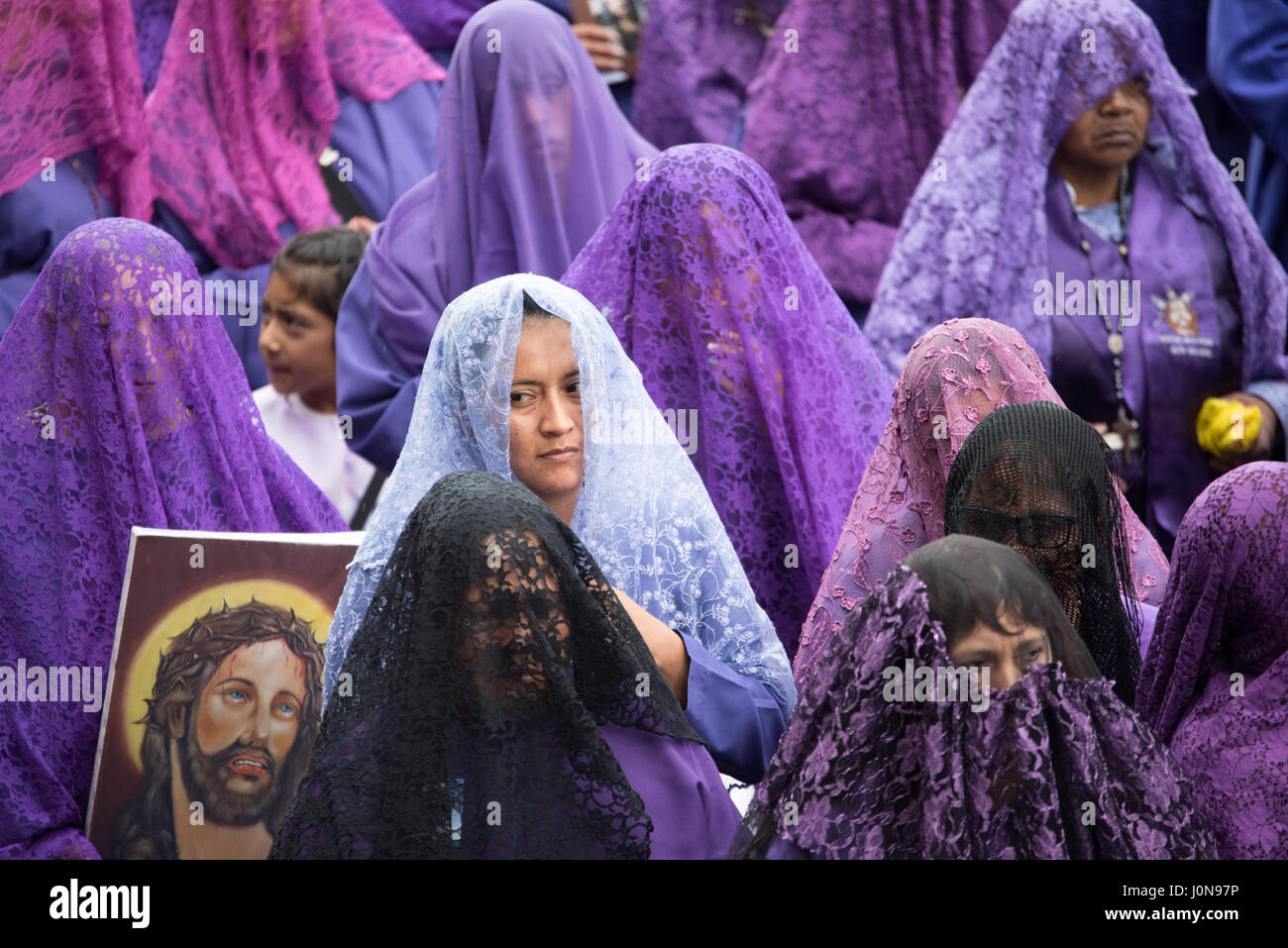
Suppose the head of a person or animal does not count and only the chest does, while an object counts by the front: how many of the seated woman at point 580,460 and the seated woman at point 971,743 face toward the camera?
2

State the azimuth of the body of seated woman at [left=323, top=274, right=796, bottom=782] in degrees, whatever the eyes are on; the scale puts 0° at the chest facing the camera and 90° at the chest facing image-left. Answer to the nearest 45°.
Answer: approximately 0°

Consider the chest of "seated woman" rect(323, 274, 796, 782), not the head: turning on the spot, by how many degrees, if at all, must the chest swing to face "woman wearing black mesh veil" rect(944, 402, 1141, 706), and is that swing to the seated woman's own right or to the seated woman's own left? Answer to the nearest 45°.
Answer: approximately 45° to the seated woman's own left

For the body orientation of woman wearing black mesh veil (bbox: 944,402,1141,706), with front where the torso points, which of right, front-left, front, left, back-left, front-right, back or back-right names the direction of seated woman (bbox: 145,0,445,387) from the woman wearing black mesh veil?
back-right

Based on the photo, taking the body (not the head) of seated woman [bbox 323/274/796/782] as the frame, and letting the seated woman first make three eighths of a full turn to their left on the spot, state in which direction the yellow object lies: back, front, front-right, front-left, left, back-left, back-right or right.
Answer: front
